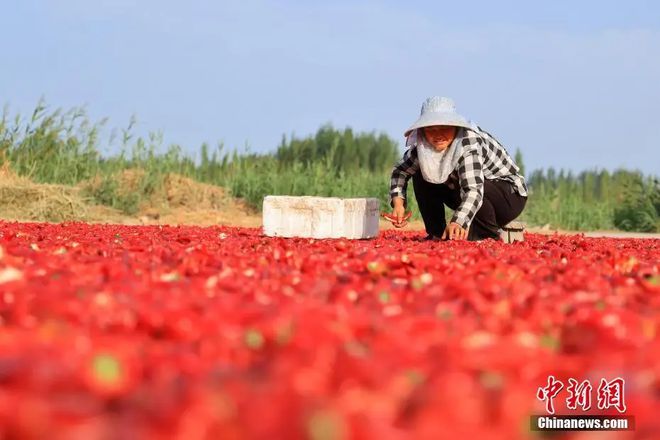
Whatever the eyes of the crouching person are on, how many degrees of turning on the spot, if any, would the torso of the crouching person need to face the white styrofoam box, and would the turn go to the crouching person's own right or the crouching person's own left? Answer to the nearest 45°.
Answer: approximately 90° to the crouching person's own right

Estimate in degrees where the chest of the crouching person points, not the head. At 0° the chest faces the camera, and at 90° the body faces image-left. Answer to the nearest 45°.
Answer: approximately 45°
